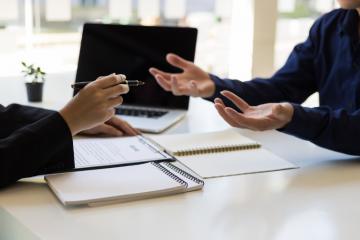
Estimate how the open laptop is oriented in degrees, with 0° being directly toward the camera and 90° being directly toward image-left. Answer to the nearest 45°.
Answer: approximately 0°

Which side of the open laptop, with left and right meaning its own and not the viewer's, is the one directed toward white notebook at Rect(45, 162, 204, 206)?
front

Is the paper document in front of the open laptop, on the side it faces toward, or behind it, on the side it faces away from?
in front

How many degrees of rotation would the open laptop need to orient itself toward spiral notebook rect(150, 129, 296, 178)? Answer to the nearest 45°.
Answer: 0° — it already faces it
